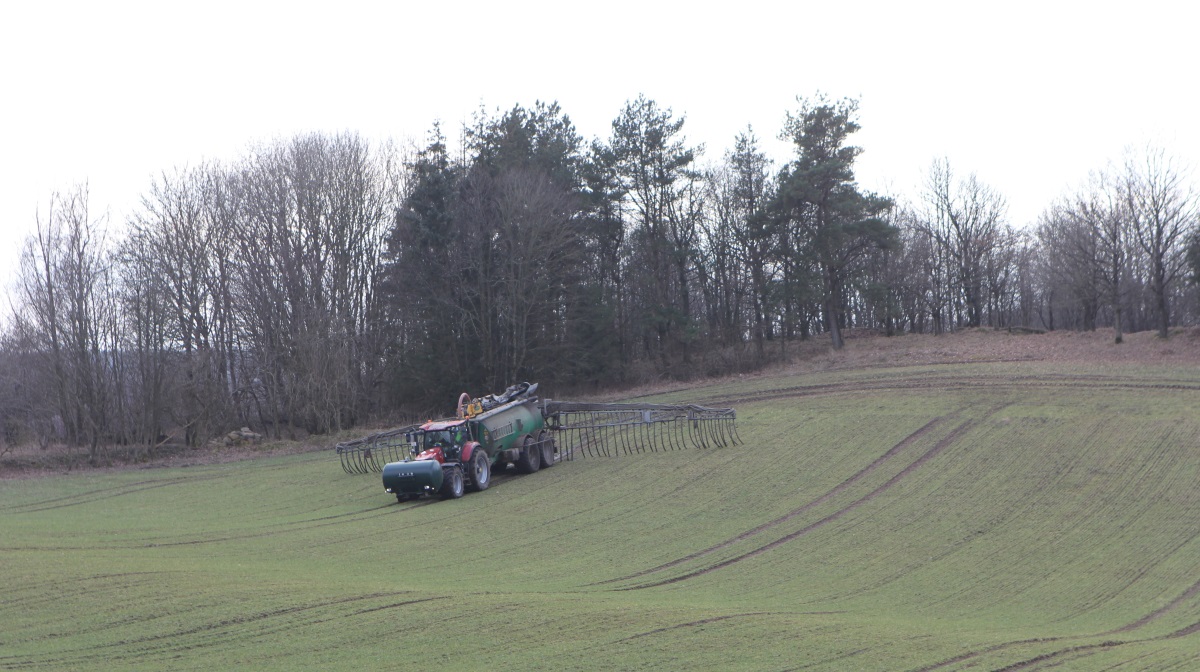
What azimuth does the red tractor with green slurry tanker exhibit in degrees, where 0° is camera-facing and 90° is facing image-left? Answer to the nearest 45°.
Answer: approximately 45°
